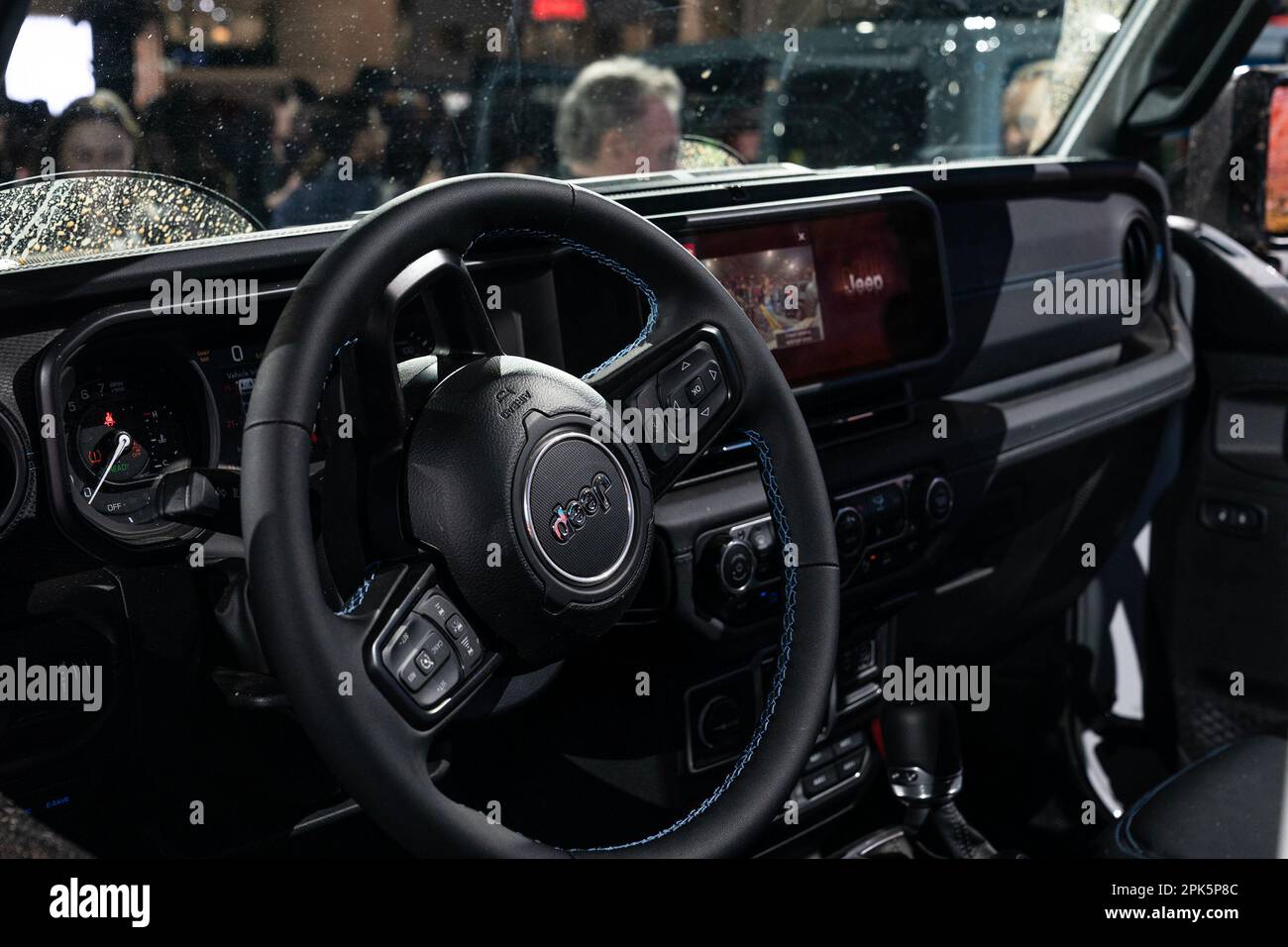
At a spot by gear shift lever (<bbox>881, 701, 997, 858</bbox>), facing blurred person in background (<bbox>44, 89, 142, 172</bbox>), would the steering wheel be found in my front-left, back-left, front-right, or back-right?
front-left

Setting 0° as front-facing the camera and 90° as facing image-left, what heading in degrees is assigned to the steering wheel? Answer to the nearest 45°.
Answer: approximately 315°

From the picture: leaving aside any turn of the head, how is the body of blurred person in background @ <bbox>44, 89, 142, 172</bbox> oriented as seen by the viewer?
toward the camera

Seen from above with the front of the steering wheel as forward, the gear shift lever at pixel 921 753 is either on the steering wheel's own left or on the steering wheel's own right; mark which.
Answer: on the steering wheel's own left
